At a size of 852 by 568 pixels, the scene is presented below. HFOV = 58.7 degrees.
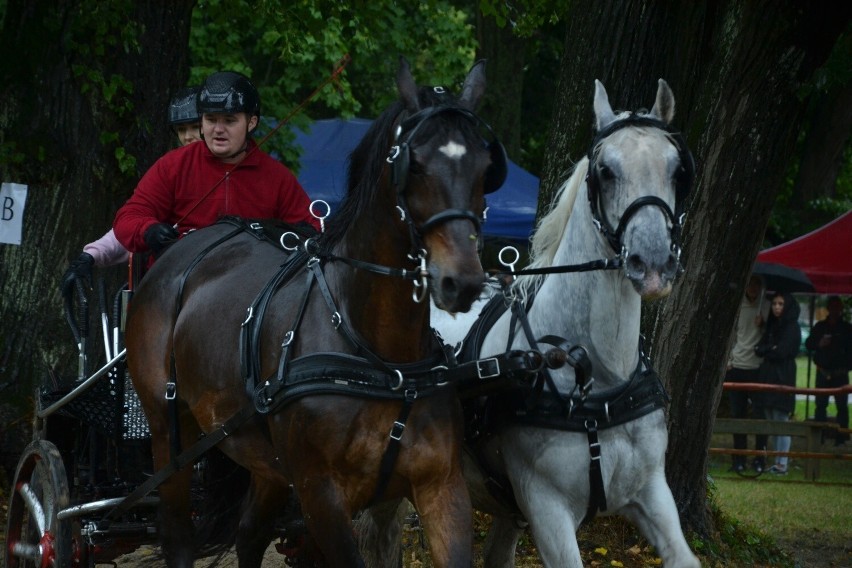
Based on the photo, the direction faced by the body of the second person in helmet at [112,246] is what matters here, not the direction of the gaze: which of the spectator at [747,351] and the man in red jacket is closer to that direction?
the man in red jacket

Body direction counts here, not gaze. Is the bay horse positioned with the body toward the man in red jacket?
no

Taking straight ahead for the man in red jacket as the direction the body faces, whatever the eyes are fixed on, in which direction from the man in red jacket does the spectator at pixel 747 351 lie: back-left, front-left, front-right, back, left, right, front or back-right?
back-left

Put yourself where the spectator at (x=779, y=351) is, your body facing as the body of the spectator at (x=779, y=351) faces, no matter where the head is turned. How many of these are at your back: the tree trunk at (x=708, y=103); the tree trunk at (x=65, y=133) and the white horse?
0

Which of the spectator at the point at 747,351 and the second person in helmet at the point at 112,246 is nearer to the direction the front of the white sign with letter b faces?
the second person in helmet

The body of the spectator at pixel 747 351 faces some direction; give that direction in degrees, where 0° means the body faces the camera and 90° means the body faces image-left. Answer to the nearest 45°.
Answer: approximately 0°

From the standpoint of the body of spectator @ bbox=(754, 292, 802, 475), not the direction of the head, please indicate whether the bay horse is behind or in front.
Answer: in front

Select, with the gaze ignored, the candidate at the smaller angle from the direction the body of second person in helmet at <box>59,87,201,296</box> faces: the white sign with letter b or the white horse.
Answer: the white horse

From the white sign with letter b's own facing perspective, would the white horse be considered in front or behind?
in front

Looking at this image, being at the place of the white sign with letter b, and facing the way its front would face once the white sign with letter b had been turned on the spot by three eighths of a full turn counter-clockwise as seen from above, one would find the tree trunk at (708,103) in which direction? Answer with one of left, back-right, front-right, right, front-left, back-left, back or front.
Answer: right

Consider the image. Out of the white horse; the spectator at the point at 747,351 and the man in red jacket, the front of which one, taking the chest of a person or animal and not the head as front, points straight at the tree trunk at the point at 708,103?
the spectator
